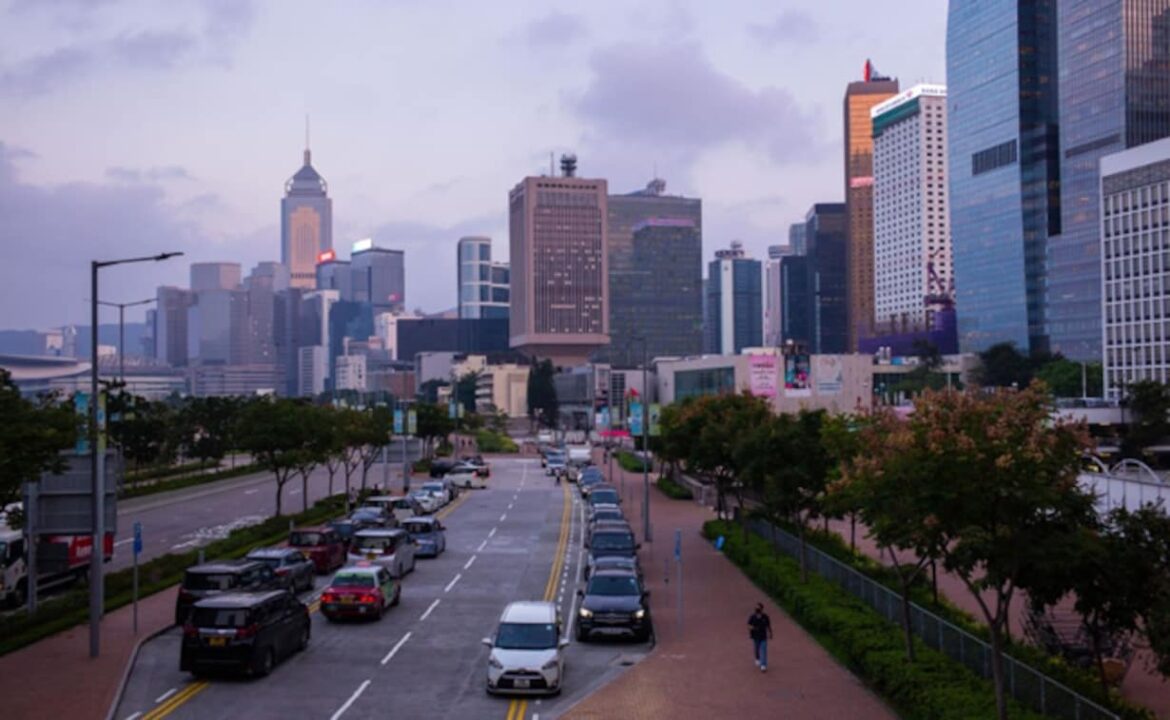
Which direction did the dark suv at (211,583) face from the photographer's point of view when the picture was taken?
facing away from the viewer and to the right of the viewer

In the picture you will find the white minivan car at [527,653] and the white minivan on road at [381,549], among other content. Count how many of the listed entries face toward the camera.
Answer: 1

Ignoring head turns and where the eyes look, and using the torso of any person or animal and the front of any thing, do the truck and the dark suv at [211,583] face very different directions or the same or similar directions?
very different directions

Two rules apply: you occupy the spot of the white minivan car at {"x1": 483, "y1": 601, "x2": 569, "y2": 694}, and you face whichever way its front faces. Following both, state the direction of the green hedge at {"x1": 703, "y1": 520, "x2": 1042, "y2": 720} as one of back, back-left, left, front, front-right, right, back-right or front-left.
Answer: left

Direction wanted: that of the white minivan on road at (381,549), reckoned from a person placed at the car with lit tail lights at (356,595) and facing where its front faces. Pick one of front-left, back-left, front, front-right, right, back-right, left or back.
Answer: front-left

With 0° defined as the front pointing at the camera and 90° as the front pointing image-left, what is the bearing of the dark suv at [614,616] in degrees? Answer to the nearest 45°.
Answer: approximately 0°

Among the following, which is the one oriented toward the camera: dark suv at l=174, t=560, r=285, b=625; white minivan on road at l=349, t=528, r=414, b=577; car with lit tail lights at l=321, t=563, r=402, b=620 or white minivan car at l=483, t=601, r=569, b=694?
the white minivan car

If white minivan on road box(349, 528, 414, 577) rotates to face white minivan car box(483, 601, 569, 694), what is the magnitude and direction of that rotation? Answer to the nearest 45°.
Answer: approximately 135° to its right

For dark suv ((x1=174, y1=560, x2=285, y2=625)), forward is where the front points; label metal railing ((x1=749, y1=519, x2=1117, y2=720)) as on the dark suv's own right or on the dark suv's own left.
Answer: on the dark suv's own right
